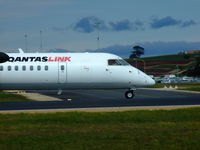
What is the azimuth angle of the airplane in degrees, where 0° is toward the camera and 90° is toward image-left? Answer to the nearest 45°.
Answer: approximately 270°
